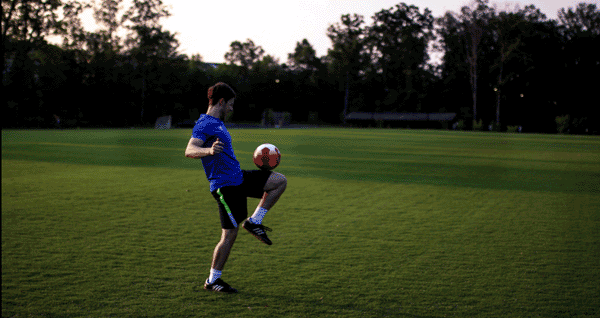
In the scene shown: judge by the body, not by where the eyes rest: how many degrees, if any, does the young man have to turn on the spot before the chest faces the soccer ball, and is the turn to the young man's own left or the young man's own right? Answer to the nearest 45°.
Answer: approximately 45° to the young man's own left

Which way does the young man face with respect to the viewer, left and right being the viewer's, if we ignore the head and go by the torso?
facing to the right of the viewer
